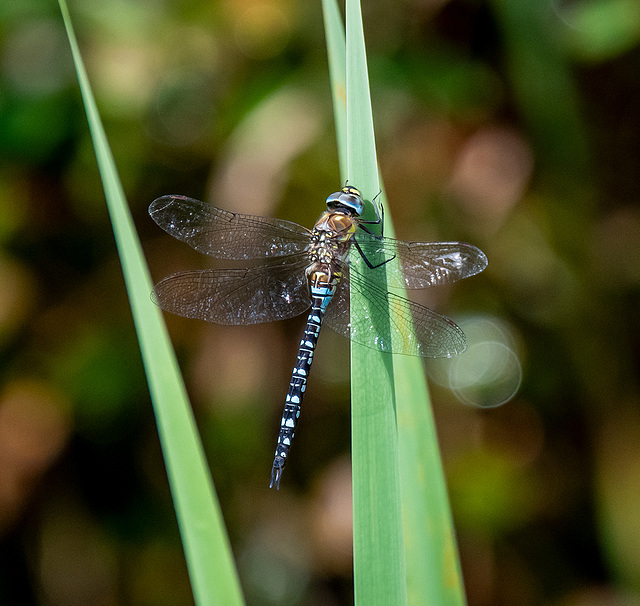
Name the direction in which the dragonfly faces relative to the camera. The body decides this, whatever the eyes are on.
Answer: away from the camera
